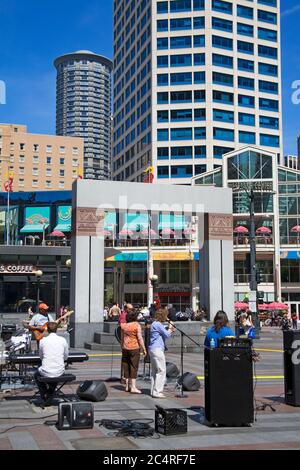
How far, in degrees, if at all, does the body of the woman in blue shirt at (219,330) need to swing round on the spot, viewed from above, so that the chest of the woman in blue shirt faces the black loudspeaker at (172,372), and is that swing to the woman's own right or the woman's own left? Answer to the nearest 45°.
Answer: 0° — they already face it

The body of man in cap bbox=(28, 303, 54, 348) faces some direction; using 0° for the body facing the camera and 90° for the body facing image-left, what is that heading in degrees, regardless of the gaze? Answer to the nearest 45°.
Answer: approximately 315°

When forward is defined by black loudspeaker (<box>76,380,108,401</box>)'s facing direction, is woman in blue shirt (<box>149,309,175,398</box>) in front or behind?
behind

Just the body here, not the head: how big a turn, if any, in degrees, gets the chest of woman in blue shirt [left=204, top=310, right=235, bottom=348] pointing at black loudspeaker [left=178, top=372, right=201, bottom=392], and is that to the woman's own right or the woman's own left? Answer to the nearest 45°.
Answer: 0° — they already face it
